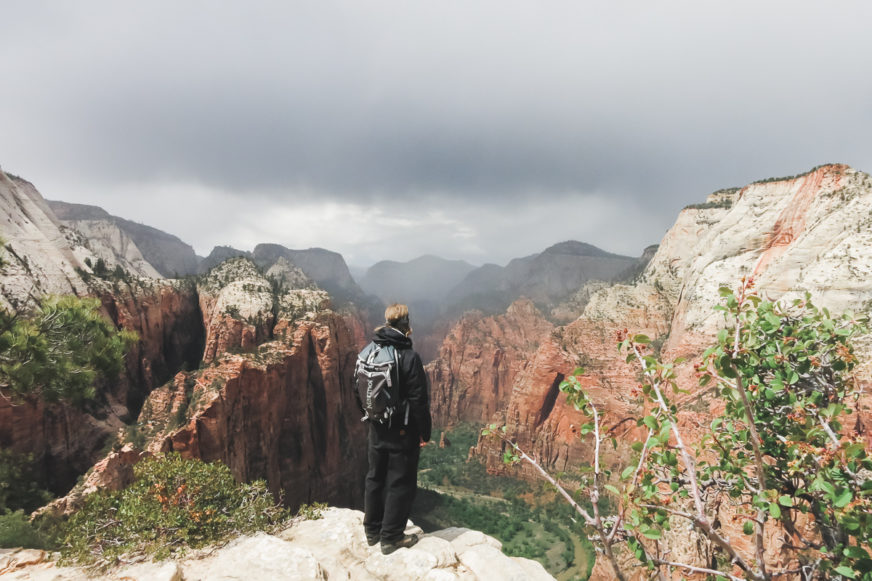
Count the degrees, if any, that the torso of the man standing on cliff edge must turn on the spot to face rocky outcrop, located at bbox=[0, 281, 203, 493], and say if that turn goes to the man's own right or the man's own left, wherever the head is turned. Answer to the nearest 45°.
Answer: approximately 90° to the man's own left

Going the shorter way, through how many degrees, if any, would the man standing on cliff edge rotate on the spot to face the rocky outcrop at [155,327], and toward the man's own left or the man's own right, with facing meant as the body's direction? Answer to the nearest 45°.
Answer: approximately 90° to the man's own left

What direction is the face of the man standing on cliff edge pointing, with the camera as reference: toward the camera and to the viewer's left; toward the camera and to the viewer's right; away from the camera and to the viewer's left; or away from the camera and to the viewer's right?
away from the camera and to the viewer's right

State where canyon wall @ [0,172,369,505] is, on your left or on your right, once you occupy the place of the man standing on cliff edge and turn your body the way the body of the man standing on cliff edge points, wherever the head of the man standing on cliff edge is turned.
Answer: on your left

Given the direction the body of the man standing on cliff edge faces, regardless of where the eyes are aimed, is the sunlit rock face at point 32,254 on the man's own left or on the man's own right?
on the man's own left

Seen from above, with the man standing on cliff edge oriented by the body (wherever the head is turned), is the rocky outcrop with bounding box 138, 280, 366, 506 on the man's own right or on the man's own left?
on the man's own left

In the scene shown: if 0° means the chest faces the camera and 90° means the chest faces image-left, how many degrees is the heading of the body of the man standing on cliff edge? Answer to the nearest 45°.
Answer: approximately 225°

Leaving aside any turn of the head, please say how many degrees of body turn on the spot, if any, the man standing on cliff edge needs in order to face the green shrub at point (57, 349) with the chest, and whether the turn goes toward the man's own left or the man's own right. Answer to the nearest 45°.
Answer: approximately 90° to the man's own left

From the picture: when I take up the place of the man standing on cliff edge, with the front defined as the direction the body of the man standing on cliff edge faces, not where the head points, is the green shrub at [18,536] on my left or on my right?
on my left
